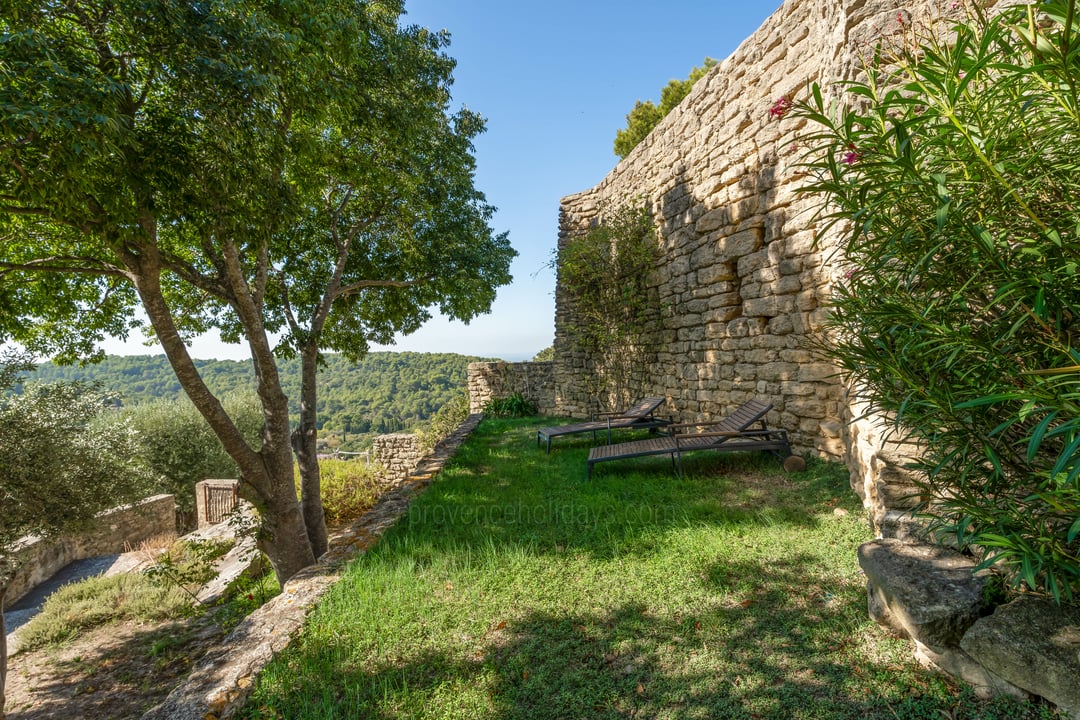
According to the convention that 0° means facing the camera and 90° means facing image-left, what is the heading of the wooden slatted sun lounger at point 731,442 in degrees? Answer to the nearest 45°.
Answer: approximately 90°

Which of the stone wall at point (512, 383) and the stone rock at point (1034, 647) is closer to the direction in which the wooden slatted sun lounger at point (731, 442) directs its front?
the stone wall

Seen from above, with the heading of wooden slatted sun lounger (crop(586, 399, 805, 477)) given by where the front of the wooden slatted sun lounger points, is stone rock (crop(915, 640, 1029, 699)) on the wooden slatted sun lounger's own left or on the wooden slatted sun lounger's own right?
on the wooden slatted sun lounger's own left

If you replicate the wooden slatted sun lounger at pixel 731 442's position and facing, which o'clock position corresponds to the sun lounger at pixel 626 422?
The sun lounger is roughly at 2 o'clock from the wooden slatted sun lounger.

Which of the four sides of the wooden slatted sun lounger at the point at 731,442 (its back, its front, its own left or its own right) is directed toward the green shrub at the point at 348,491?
front

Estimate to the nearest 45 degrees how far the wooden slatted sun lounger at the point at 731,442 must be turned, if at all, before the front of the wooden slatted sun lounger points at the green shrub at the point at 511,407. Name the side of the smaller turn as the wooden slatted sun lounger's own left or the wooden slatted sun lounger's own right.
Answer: approximately 45° to the wooden slatted sun lounger's own right

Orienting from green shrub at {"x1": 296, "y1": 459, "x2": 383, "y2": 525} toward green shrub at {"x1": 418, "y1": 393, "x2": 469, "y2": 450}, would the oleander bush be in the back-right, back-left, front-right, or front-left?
back-right

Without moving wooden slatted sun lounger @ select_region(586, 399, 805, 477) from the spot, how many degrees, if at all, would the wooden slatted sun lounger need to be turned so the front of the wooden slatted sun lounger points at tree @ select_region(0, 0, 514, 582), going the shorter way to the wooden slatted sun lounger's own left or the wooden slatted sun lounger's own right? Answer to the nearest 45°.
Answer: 0° — it already faces it

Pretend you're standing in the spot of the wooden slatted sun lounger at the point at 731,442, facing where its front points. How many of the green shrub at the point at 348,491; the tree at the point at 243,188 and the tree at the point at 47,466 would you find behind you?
0

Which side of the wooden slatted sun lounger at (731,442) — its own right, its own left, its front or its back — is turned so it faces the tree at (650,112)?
right

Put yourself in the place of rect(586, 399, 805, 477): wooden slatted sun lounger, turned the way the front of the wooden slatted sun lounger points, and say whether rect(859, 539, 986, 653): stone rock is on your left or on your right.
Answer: on your left

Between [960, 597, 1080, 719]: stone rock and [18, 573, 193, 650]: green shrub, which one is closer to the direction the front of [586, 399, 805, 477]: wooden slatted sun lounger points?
the green shrub

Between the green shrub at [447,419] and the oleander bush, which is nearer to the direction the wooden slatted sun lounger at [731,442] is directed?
the green shrub

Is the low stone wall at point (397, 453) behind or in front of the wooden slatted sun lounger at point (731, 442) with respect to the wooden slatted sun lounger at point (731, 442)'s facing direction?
in front

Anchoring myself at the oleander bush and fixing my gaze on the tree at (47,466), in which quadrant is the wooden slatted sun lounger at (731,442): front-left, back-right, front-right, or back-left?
front-right

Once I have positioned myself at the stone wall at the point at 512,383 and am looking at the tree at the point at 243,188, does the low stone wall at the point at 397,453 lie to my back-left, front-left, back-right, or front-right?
front-right

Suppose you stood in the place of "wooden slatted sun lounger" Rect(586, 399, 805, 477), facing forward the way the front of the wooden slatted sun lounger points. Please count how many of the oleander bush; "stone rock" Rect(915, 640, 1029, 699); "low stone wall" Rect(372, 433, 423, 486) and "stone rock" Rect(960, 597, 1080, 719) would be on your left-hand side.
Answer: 3

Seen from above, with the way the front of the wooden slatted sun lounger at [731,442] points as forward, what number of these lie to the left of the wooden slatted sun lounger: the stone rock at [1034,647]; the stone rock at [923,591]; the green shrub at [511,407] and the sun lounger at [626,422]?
2

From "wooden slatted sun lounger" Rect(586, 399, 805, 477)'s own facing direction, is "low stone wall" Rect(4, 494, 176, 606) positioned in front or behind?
in front
